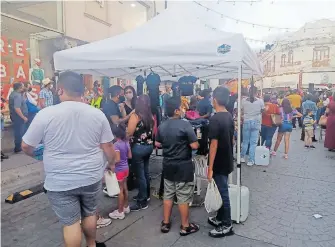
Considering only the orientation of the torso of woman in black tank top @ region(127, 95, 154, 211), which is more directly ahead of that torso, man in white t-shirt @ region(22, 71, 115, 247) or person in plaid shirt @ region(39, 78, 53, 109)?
the person in plaid shirt

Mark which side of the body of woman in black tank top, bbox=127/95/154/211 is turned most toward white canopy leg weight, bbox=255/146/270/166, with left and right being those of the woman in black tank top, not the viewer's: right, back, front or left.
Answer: right

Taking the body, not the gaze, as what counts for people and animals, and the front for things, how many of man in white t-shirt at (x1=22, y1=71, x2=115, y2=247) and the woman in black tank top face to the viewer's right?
0

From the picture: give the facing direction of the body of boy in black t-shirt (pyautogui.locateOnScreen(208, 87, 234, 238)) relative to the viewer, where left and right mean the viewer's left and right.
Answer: facing away from the viewer and to the left of the viewer

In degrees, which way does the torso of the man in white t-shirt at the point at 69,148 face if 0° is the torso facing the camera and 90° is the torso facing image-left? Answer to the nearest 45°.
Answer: approximately 180°

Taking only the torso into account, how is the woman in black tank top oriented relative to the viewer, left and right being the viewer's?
facing away from the viewer and to the left of the viewer

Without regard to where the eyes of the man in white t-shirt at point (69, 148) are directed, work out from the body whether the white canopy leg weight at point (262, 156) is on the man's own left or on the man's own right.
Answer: on the man's own right

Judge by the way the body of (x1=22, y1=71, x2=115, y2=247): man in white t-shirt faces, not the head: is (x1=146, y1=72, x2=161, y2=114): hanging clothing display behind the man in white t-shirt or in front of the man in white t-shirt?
in front

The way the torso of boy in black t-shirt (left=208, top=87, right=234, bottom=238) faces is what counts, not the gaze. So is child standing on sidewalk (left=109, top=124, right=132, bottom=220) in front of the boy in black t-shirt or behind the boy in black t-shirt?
in front

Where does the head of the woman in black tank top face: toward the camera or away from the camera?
away from the camera

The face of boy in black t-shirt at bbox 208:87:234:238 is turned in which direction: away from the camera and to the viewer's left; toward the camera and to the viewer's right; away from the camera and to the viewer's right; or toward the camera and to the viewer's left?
away from the camera and to the viewer's left
